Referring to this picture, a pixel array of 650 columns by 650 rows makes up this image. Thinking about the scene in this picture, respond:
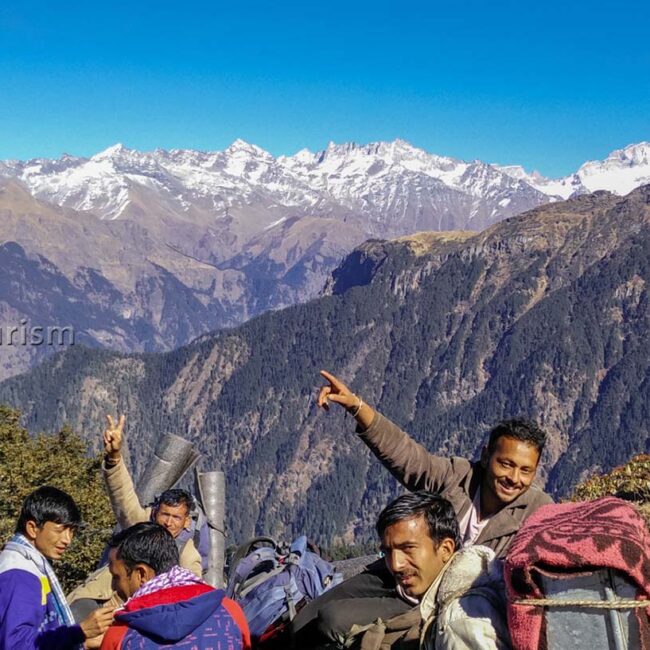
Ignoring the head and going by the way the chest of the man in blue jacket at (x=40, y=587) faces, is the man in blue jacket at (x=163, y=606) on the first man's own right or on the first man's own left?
on the first man's own right

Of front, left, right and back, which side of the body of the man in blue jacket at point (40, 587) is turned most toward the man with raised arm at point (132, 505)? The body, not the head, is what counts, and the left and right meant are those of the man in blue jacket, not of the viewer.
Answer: left

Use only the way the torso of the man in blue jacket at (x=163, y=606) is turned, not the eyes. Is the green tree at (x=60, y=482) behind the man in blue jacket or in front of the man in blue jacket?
in front

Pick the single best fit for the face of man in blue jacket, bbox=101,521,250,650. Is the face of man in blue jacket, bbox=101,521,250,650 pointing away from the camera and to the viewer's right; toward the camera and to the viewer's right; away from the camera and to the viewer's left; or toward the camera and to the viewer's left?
away from the camera and to the viewer's left

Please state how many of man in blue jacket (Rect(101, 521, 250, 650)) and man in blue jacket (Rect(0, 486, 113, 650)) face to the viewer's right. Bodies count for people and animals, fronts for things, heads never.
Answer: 1

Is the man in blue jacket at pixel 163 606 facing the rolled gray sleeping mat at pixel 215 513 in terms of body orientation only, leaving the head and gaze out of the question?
no

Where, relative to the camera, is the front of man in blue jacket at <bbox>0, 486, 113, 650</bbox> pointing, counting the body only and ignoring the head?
to the viewer's right

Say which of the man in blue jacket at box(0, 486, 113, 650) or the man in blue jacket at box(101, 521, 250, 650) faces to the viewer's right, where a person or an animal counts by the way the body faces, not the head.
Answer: the man in blue jacket at box(0, 486, 113, 650)

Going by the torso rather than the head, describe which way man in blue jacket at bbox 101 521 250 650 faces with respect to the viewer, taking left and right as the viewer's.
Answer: facing away from the viewer and to the left of the viewer

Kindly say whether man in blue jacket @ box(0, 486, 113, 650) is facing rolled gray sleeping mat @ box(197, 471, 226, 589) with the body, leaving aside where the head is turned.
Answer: no

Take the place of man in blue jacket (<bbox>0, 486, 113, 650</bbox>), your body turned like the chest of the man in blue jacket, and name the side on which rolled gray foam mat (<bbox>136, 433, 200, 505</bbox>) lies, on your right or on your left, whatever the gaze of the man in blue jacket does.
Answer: on your left

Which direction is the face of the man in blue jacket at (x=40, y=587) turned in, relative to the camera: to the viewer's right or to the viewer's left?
to the viewer's right

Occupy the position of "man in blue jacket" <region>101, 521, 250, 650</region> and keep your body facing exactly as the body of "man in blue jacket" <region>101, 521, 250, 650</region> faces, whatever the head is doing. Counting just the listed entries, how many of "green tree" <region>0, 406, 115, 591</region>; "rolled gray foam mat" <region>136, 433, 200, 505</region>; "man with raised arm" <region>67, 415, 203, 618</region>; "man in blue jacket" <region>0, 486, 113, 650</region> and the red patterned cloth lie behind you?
1

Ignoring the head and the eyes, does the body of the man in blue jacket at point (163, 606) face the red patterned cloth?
no

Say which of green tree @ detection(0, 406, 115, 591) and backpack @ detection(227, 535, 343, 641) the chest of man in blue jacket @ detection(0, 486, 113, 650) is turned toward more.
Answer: the backpack
